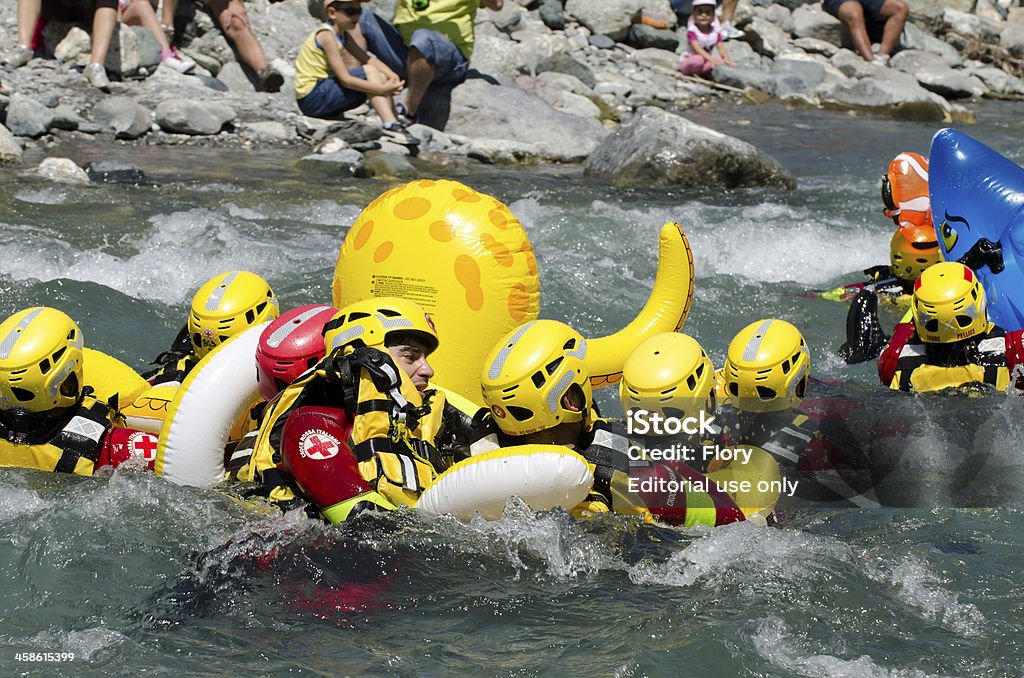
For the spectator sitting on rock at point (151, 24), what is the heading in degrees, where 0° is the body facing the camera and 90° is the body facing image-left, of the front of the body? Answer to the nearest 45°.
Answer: approximately 315°

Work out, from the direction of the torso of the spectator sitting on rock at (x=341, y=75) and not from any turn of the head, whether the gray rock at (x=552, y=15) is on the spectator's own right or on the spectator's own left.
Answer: on the spectator's own left

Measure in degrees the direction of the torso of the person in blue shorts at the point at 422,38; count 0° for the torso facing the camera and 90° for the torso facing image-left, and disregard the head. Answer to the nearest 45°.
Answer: approximately 45°

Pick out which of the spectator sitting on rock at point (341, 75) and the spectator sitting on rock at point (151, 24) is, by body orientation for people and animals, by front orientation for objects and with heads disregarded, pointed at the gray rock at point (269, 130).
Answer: the spectator sitting on rock at point (151, 24)

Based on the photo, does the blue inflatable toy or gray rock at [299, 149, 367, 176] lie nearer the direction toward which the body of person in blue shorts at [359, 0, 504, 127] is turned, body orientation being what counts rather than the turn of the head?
the gray rock

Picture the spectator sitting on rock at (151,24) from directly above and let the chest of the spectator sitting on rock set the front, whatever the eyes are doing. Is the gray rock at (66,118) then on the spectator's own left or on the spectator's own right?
on the spectator's own right
